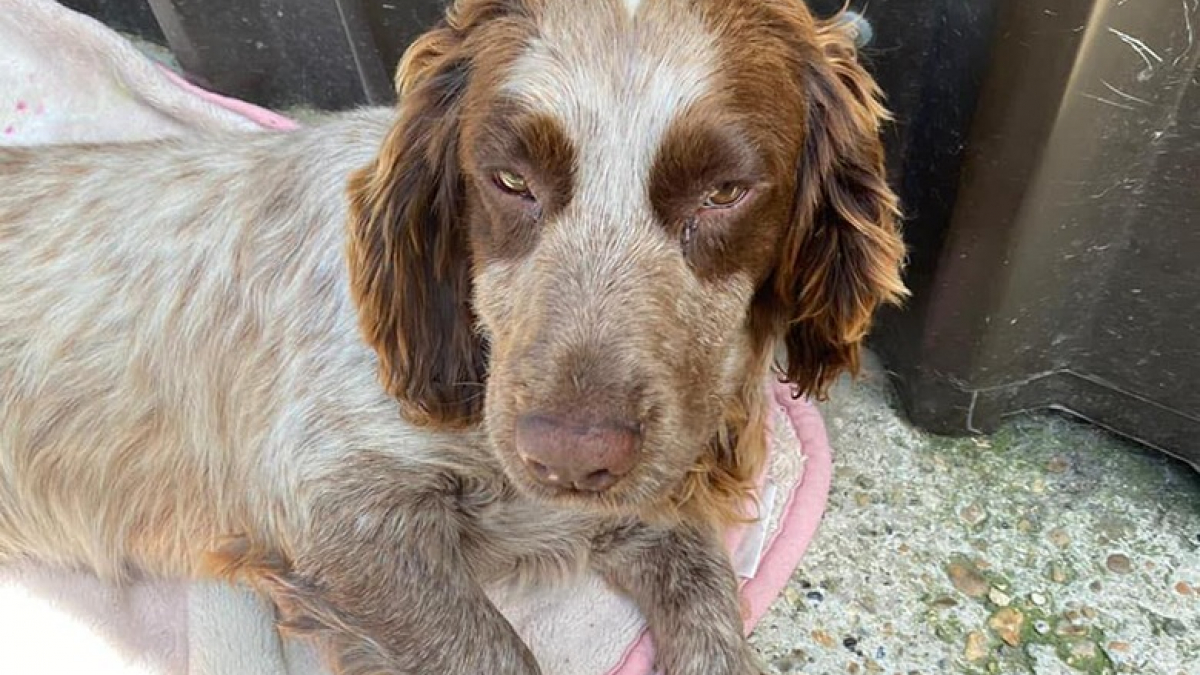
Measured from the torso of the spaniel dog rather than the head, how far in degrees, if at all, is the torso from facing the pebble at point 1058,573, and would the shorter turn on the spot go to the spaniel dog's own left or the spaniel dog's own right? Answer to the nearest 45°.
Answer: approximately 45° to the spaniel dog's own left

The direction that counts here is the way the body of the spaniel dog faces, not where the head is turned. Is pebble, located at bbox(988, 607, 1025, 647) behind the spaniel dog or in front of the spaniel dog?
in front

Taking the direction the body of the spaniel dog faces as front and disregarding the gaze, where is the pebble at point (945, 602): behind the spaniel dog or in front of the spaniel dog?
in front

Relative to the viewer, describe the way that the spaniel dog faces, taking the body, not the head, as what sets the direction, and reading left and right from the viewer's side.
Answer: facing the viewer and to the right of the viewer

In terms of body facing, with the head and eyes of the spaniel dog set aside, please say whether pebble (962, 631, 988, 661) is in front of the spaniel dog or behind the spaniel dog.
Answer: in front

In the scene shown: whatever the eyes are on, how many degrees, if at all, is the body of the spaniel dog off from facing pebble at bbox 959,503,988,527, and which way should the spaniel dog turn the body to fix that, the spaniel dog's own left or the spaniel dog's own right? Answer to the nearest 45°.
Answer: approximately 45° to the spaniel dog's own left
